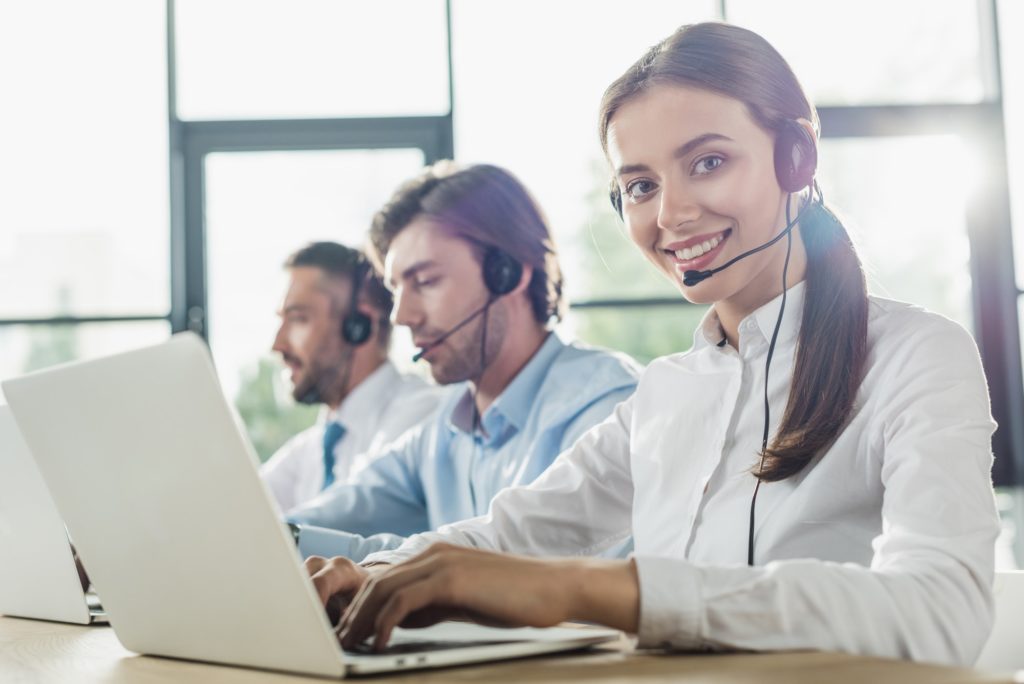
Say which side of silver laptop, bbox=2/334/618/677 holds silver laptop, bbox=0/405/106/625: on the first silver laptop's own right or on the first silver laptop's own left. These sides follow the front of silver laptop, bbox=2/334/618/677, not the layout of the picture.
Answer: on the first silver laptop's own left

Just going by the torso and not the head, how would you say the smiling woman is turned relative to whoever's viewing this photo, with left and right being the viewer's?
facing the viewer and to the left of the viewer

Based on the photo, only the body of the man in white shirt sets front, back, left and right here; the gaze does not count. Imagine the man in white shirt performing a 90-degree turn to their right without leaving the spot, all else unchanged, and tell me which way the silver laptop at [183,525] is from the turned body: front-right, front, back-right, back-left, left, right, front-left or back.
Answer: back-left

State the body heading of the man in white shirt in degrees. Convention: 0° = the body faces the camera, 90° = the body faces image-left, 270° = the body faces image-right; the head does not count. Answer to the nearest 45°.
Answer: approximately 45°

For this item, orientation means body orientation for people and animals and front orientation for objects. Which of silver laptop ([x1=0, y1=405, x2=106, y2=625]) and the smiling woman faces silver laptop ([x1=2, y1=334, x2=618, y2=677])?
the smiling woman

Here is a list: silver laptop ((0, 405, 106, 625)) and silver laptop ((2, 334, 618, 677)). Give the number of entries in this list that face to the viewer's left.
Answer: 0

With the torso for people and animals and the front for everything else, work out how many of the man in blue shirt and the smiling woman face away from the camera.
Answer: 0

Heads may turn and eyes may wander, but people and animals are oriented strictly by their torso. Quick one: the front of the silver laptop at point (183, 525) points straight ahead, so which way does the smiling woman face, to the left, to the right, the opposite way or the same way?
the opposite way

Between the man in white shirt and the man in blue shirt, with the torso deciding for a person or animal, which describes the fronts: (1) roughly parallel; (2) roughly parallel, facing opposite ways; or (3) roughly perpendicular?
roughly parallel

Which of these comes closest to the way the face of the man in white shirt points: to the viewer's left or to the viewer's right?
to the viewer's left

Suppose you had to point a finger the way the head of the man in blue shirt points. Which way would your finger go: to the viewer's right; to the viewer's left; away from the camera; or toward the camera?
to the viewer's left

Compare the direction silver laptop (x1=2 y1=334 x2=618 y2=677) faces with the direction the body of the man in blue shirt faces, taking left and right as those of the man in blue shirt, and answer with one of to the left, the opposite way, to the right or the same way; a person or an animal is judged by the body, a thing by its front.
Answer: the opposite way

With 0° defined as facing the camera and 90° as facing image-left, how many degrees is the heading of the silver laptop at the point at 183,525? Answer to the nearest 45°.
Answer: approximately 225°
